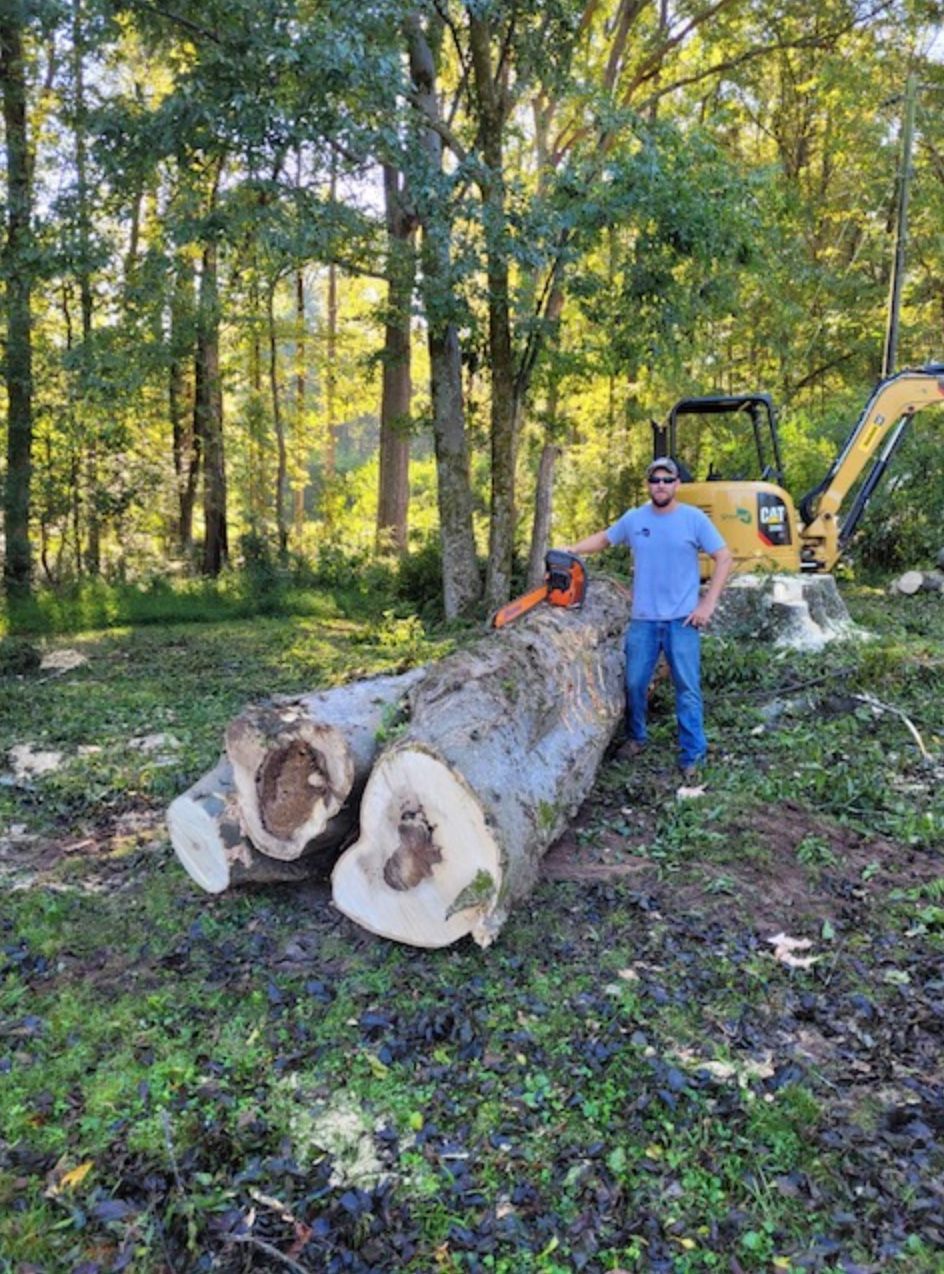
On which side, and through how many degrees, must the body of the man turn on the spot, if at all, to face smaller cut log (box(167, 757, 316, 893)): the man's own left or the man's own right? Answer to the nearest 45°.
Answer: approximately 45° to the man's own right

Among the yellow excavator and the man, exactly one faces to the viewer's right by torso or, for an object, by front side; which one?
the yellow excavator

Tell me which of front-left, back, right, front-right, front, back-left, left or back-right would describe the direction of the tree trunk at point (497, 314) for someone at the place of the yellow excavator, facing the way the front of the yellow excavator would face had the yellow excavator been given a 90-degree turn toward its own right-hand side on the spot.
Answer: right

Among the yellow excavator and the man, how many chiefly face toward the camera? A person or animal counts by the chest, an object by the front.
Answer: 1

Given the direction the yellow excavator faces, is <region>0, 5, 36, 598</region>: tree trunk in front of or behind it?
behind

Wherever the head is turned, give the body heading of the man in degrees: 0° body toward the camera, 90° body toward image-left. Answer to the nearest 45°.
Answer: approximately 0°

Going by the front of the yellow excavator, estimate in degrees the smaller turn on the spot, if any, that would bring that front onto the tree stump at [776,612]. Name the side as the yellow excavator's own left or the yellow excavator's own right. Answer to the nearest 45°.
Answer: approximately 90° to the yellow excavator's own right

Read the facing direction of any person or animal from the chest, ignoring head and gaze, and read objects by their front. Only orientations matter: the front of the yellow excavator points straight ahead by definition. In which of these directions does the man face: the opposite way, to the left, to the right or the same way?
to the right

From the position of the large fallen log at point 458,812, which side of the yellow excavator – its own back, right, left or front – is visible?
right

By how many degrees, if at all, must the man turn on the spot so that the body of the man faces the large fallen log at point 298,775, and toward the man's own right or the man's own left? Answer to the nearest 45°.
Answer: approximately 45° to the man's own right

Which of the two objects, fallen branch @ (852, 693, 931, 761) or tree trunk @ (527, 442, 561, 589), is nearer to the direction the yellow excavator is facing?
the fallen branch

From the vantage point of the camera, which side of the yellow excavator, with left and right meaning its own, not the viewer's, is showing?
right
